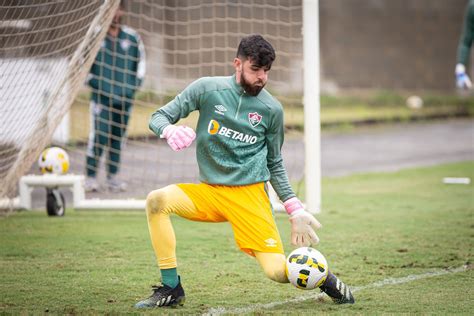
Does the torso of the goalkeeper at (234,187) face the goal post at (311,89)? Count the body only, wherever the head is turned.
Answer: no

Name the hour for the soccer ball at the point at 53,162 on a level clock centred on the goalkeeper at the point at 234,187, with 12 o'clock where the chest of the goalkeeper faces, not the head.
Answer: The soccer ball is roughly at 5 o'clock from the goalkeeper.

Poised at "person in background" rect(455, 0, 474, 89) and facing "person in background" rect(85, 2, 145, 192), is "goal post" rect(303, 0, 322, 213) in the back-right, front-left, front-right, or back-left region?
front-left

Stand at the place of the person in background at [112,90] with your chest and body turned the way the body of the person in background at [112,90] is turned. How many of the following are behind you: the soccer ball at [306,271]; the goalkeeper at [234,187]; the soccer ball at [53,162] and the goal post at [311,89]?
0

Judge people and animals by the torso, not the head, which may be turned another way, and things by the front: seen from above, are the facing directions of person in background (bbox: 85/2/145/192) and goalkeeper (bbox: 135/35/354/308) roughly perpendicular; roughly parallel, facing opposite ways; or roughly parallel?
roughly parallel

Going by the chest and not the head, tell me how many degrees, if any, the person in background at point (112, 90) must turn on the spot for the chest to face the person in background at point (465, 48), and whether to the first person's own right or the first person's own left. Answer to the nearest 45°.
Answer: approximately 90° to the first person's own left

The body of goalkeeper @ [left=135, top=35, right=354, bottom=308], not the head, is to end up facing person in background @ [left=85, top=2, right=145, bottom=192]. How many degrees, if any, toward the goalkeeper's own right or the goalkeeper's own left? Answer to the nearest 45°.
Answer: approximately 180°

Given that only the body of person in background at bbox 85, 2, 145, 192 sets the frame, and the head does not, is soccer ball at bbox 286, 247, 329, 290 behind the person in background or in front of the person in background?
in front

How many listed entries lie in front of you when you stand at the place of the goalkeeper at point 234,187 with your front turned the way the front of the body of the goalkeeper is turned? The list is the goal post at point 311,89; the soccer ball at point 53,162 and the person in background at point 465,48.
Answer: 0

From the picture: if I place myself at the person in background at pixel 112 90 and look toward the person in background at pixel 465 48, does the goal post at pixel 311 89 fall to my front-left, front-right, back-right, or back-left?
front-right

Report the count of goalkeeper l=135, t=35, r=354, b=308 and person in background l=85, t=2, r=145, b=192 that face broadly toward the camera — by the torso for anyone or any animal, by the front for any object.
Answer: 2

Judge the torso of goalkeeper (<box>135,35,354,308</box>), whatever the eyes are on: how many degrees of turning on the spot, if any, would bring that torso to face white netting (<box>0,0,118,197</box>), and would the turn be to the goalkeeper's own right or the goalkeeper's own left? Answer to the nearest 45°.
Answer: approximately 135° to the goalkeeper's own right

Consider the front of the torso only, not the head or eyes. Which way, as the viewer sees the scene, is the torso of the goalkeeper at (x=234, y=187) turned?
toward the camera
